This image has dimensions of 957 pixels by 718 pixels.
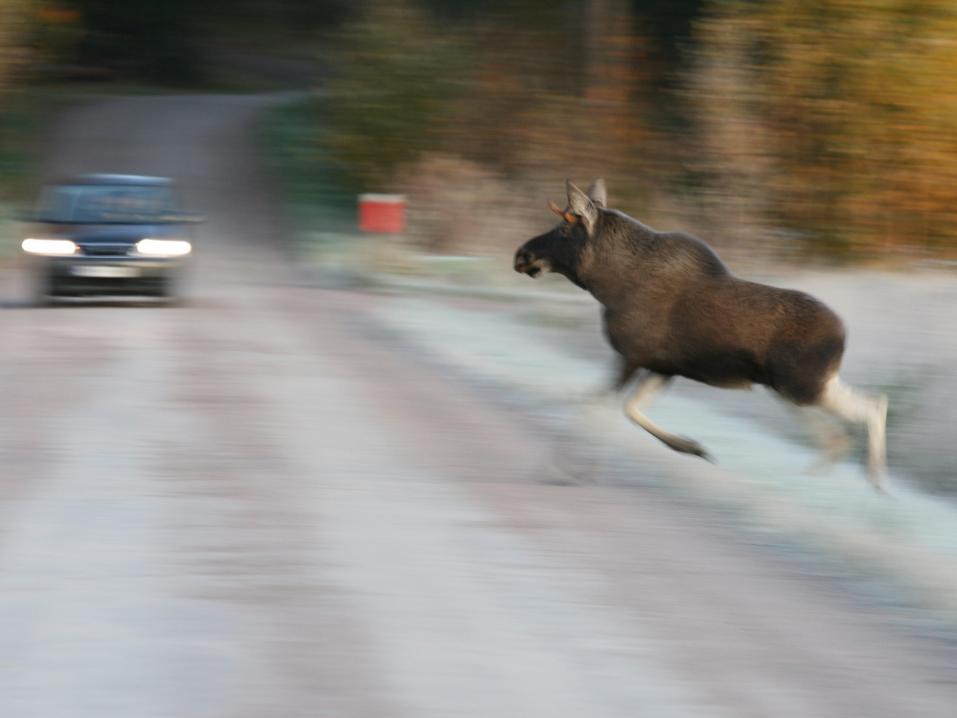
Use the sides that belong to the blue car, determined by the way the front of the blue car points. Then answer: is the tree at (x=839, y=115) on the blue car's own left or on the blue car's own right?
on the blue car's own left

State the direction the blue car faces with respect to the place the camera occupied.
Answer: facing the viewer

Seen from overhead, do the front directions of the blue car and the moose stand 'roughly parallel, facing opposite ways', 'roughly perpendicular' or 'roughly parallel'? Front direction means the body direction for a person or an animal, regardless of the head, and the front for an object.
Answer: roughly perpendicular

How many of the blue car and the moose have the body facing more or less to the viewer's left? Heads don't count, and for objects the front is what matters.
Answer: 1

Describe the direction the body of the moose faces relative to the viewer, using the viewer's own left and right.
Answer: facing to the left of the viewer

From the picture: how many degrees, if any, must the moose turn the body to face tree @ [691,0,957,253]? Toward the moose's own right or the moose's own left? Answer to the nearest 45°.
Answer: approximately 90° to the moose's own right

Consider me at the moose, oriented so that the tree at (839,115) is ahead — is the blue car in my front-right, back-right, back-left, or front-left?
front-left

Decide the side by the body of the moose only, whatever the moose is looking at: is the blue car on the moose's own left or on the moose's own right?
on the moose's own right

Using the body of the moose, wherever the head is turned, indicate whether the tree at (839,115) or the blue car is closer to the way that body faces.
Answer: the blue car

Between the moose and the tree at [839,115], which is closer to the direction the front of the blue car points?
the moose

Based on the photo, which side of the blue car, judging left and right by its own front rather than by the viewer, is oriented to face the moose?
front

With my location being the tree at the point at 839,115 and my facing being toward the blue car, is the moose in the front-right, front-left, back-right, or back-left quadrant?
front-left

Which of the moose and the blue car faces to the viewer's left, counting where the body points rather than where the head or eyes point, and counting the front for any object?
the moose
